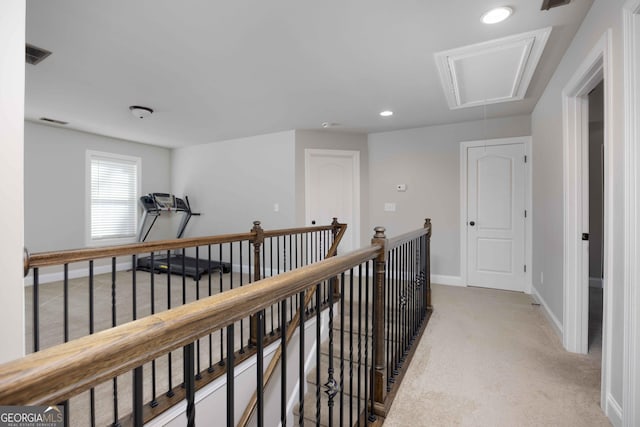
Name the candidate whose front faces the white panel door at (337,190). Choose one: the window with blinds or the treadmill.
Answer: the window with blinds

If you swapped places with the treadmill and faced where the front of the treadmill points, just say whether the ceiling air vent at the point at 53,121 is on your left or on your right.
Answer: on your left

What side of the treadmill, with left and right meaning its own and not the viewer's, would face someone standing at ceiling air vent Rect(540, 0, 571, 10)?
back

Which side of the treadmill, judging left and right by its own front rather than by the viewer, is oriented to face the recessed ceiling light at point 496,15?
back

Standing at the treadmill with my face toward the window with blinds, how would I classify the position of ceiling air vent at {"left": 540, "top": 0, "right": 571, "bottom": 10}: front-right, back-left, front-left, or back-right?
back-left

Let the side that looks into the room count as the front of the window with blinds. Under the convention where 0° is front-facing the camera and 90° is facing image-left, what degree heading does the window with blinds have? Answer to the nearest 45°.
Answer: approximately 315°

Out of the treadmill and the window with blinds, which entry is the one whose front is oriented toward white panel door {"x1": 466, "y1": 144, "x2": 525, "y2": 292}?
the window with blinds

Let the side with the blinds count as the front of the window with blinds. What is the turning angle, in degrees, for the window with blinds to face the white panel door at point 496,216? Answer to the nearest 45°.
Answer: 0° — it already faces it

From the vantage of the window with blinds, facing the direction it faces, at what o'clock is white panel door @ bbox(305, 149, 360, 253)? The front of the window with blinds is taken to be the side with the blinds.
The white panel door is roughly at 12 o'clock from the window with blinds.

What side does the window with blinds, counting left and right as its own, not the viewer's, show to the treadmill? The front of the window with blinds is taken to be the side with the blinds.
front

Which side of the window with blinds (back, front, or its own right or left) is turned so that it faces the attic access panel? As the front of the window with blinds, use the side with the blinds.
front

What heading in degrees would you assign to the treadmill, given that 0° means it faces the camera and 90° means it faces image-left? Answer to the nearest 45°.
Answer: approximately 135°

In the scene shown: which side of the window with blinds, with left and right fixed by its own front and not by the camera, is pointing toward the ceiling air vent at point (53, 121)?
right
